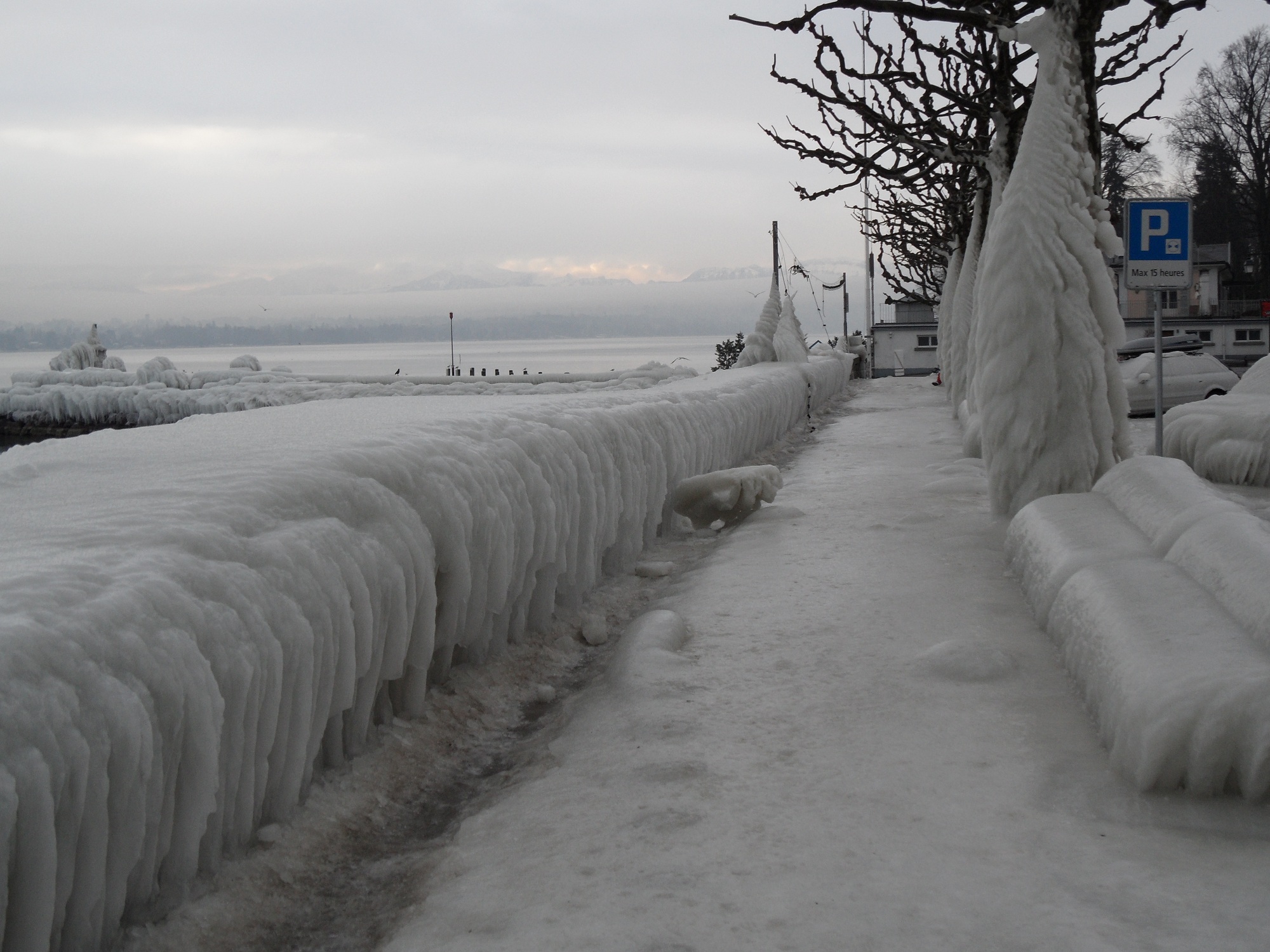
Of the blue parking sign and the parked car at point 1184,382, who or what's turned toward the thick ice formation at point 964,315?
the parked car

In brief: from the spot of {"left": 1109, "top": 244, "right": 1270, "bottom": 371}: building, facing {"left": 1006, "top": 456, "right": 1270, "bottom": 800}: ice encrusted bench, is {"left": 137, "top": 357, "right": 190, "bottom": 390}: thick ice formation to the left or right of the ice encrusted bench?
right

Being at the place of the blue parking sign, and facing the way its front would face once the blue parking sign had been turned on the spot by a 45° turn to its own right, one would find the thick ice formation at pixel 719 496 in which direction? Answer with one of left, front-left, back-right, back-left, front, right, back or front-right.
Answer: front

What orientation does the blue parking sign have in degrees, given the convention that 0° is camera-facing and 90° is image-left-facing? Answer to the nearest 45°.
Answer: approximately 0°

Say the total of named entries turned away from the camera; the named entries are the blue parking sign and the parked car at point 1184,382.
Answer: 0

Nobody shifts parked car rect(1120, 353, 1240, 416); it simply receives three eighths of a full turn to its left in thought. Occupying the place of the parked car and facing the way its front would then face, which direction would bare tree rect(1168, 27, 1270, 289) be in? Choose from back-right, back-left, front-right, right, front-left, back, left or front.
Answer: left

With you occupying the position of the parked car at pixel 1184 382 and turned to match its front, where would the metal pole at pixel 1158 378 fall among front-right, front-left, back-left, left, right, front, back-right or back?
front-left

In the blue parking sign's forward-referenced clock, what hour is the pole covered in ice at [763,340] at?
The pole covered in ice is roughly at 5 o'clock from the blue parking sign.

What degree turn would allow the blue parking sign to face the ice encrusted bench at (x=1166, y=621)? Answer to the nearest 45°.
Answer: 0° — it already faces it
